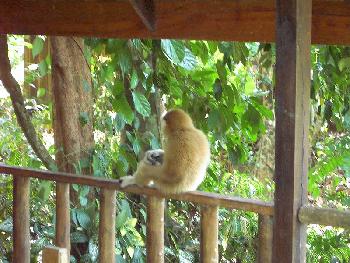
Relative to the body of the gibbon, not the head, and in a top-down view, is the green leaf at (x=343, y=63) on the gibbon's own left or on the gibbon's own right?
on the gibbon's own right

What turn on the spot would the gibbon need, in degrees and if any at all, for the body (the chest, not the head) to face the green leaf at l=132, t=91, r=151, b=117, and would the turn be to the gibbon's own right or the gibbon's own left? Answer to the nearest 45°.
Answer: approximately 45° to the gibbon's own right

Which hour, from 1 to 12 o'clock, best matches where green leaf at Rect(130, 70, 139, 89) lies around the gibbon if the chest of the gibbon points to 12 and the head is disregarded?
The green leaf is roughly at 1 o'clock from the gibbon.

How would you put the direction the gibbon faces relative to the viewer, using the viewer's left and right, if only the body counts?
facing away from the viewer and to the left of the viewer

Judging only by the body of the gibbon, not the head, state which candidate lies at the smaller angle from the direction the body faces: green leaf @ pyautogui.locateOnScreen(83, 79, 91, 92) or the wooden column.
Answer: the green leaf

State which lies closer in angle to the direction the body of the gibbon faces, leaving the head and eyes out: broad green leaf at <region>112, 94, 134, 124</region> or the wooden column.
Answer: the broad green leaf
